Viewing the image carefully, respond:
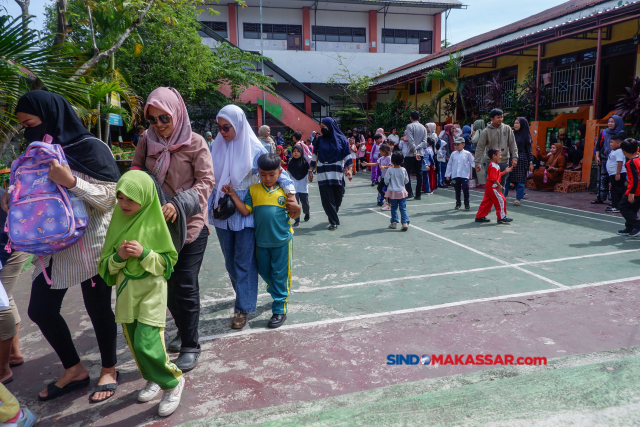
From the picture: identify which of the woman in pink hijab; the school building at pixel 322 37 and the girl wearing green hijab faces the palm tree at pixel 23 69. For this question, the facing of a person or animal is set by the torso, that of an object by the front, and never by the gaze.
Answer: the school building

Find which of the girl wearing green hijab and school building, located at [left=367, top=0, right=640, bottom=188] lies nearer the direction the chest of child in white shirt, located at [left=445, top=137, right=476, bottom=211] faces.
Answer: the girl wearing green hijab

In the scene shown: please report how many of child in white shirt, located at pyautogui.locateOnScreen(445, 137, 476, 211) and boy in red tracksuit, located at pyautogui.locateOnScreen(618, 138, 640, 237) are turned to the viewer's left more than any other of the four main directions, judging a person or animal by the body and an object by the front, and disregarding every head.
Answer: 1

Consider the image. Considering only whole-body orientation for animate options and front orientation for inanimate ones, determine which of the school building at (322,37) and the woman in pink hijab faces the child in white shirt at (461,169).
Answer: the school building

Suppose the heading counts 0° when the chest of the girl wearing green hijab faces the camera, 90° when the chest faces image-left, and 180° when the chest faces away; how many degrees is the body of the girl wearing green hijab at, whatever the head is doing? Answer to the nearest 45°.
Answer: approximately 45°

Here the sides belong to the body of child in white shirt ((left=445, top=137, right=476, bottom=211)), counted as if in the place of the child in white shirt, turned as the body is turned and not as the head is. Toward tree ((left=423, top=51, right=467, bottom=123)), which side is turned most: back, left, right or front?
back

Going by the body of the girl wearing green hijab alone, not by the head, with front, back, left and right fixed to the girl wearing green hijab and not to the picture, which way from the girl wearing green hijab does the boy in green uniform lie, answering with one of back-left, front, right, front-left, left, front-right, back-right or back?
back

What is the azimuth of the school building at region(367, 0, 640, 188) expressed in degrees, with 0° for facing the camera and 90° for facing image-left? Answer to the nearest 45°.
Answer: approximately 45°

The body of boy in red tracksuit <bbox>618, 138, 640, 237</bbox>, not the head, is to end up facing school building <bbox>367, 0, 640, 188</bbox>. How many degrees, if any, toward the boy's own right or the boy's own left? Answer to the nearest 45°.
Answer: approximately 90° to the boy's own right
